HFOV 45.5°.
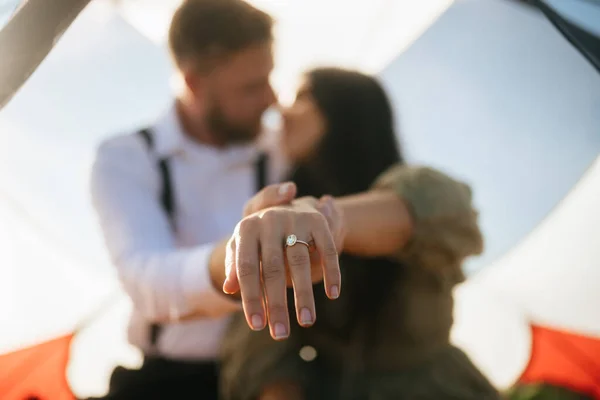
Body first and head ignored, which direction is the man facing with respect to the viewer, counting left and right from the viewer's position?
facing the viewer and to the right of the viewer
